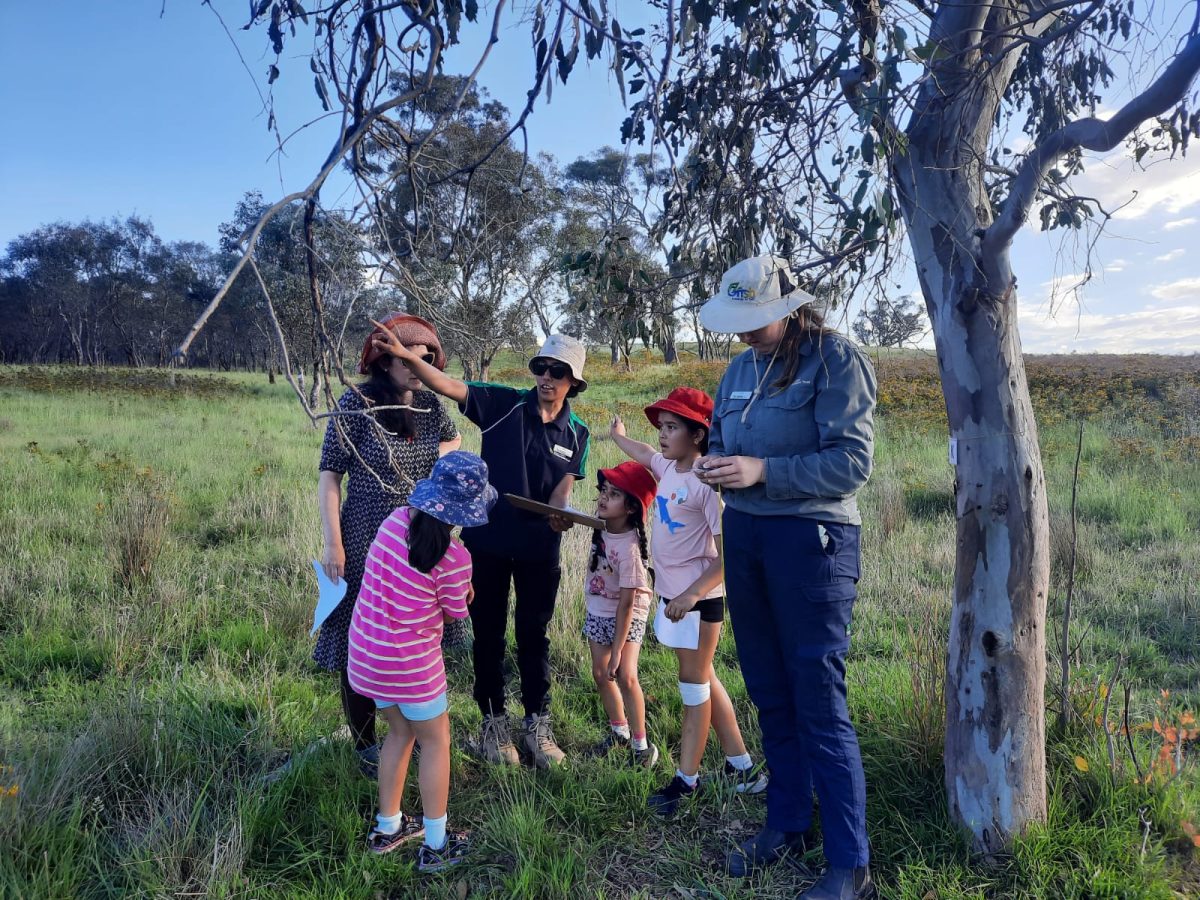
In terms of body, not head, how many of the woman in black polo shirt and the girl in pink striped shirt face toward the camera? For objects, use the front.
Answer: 1

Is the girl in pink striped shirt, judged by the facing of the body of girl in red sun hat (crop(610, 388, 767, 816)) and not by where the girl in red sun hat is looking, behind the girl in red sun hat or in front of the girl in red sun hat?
in front

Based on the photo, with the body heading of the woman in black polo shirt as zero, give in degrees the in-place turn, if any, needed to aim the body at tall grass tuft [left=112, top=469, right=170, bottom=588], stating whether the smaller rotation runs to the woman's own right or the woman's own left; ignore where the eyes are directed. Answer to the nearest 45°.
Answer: approximately 135° to the woman's own right

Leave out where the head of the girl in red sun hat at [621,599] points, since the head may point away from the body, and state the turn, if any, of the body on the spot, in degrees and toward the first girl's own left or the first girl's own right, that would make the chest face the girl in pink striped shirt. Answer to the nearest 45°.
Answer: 0° — they already face them

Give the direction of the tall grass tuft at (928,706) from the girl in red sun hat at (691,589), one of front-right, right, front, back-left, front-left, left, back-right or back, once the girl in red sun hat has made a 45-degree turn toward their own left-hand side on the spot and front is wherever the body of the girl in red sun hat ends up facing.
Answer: left

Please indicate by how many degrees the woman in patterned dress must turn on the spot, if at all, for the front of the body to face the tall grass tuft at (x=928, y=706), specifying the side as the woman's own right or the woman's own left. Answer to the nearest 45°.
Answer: approximately 45° to the woman's own left
